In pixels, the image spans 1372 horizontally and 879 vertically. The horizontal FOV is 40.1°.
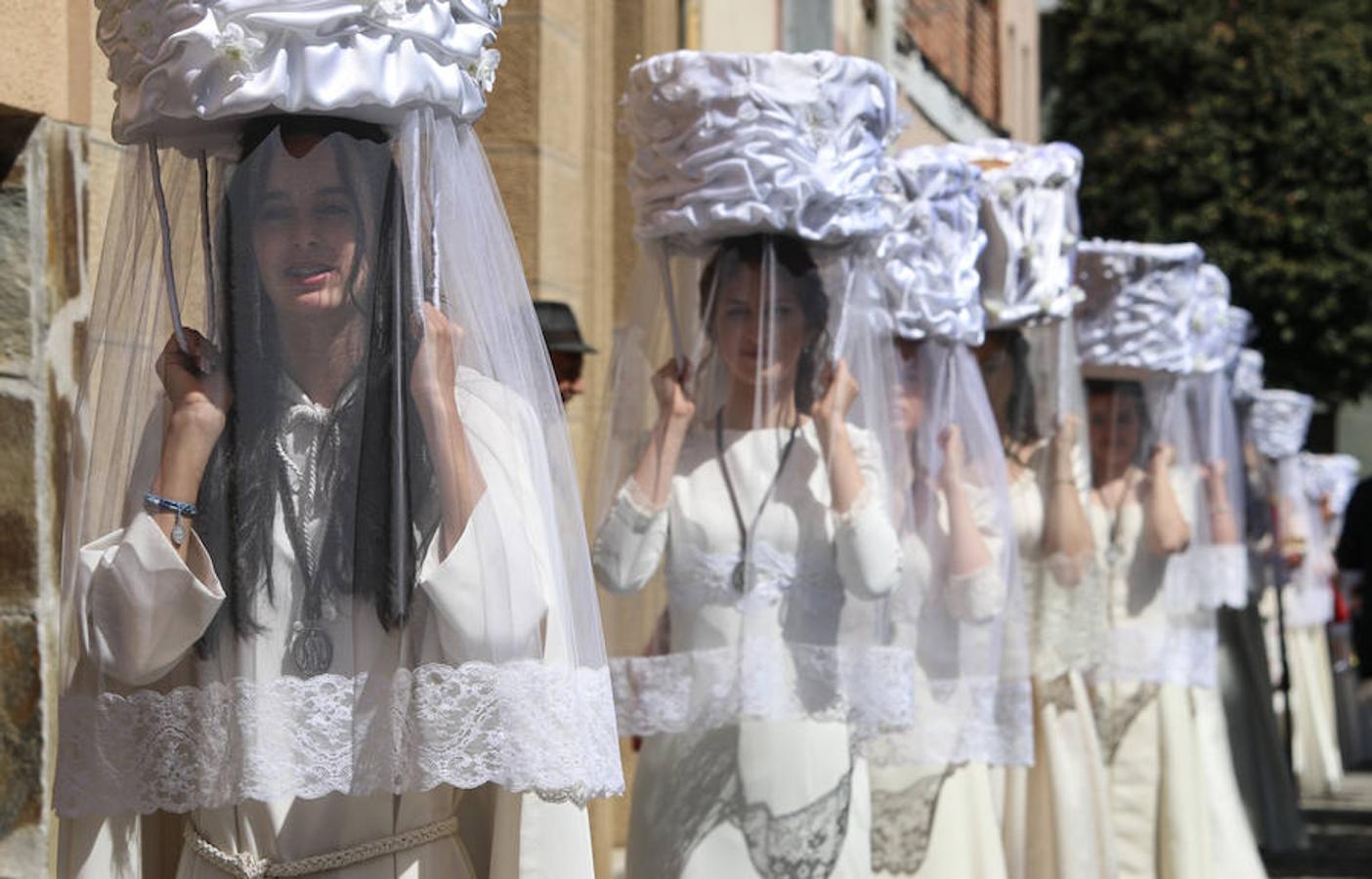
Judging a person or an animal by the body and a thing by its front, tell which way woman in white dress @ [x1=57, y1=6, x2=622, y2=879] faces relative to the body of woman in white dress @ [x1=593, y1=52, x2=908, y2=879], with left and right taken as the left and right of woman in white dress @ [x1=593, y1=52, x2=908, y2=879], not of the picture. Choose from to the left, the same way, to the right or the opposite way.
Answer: the same way

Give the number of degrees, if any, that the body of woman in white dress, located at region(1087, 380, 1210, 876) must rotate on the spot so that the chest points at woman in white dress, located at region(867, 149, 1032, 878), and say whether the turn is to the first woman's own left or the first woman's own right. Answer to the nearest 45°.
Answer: approximately 45° to the first woman's own left

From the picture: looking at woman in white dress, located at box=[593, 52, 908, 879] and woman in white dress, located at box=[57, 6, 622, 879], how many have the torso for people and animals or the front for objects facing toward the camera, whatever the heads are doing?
2

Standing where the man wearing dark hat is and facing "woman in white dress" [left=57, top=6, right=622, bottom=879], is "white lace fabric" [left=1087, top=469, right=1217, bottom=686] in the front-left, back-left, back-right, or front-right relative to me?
back-left

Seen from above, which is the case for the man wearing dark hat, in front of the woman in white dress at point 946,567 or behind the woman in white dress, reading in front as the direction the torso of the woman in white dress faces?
in front

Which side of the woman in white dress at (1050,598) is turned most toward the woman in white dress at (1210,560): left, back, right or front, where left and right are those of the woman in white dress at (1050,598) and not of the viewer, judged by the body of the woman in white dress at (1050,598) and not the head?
back

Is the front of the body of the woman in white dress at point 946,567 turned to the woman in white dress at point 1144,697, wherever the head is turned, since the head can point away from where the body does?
no

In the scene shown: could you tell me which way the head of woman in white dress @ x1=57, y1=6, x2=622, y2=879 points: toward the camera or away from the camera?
toward the camera

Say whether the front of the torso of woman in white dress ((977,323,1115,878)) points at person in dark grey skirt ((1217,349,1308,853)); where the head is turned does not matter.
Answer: no

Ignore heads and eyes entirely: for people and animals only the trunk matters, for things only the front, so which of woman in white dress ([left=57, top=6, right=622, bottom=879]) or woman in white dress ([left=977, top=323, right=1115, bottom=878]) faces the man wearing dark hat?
woman in white dress ([left=977, top=323, right=1115, bottom=878])

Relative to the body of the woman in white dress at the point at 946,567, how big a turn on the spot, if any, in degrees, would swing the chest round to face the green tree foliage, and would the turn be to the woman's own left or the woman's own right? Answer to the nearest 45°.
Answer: approximately 135° to the woman's own right

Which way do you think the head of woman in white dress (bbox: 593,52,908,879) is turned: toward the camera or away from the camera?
toward the camera

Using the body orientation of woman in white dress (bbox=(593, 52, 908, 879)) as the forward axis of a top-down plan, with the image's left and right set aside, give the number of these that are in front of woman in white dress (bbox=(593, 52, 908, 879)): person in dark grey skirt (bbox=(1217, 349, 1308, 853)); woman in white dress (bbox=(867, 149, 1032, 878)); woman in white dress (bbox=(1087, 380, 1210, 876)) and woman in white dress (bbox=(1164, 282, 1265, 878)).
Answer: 0

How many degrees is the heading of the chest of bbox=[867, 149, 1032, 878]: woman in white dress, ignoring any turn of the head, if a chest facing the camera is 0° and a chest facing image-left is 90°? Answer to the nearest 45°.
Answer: approximately 45°

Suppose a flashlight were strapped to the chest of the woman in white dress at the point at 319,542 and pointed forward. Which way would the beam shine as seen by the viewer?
toward the camera

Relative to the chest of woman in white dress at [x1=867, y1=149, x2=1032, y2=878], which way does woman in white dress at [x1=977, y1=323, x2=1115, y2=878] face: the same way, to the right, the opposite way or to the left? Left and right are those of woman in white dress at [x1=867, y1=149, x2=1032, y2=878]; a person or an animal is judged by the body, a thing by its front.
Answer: the same way

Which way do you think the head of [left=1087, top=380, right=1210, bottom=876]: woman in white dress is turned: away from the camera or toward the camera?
toward the camera

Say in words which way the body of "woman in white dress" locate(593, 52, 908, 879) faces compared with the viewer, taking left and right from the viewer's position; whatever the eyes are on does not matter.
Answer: facing the viewer

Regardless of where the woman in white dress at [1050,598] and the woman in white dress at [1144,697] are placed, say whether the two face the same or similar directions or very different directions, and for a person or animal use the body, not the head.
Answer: same or similar directions

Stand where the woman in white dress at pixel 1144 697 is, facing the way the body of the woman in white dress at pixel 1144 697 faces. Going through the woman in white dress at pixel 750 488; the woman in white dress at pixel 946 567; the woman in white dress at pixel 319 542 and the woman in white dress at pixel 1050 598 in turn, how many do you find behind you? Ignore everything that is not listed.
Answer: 0
